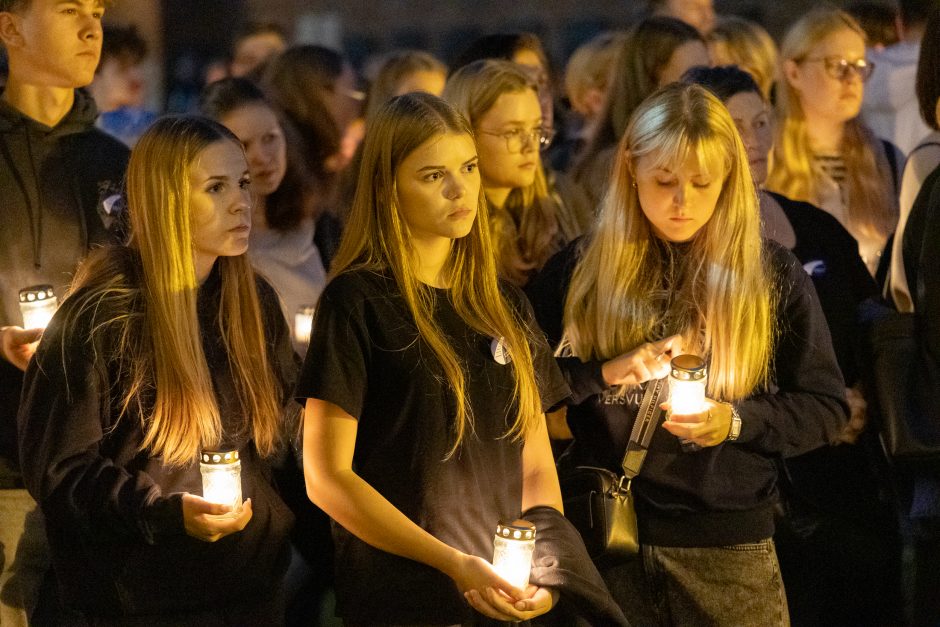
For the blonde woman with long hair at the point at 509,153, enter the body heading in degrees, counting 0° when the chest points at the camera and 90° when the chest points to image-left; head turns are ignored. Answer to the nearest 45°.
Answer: approximately 315°

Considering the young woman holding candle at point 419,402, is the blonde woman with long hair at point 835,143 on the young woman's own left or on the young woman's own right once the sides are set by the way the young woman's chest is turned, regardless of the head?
on the young woman's own left

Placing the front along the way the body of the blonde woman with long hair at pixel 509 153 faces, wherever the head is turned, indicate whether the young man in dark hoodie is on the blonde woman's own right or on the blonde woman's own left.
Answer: on the blonde woman's own right

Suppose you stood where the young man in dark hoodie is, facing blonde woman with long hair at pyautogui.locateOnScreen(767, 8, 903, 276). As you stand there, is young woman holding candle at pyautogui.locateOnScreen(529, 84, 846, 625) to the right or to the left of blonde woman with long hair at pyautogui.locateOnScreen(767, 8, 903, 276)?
right

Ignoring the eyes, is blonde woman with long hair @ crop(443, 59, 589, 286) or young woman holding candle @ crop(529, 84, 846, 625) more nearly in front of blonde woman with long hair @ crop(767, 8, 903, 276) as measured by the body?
the young woman holding candle

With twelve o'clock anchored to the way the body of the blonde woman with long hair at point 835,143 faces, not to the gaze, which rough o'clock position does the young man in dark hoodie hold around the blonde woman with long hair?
The young man in dark hoodie is roughly at 3 o'clock from the blonde woman with long hair.
